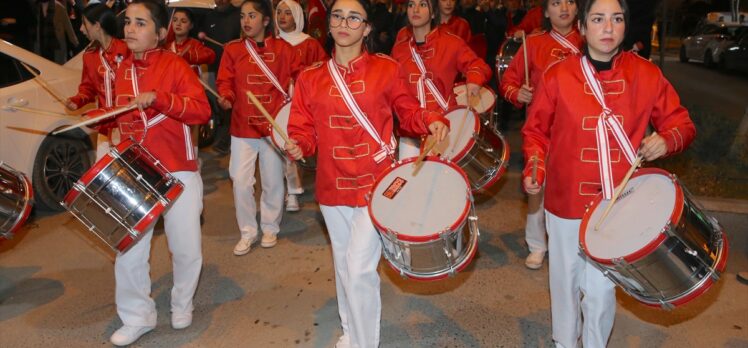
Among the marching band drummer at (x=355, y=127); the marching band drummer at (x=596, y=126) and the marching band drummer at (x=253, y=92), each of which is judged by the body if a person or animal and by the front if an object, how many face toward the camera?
3

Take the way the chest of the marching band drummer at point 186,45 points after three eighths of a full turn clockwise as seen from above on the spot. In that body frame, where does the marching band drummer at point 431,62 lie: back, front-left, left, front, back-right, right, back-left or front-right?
back-right

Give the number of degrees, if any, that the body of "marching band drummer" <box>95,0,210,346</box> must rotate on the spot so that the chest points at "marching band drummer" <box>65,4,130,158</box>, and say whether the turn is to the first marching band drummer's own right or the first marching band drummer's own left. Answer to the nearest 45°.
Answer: approximately 135° to the first marching band drummer's own right

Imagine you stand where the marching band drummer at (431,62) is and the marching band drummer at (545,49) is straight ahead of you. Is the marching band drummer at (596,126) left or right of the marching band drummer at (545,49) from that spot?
right

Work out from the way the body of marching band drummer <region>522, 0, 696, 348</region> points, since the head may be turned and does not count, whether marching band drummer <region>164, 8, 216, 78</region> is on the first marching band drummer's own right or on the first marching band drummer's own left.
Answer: on the first marching band drummer's own right

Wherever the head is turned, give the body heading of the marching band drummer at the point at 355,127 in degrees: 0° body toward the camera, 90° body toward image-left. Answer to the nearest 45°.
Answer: approximately 0°

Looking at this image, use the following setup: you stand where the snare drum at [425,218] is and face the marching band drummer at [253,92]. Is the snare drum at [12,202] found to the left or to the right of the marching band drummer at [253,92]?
left

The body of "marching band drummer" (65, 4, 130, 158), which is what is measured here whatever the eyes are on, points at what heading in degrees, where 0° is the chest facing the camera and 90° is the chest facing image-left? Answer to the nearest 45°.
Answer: approximately 45°
